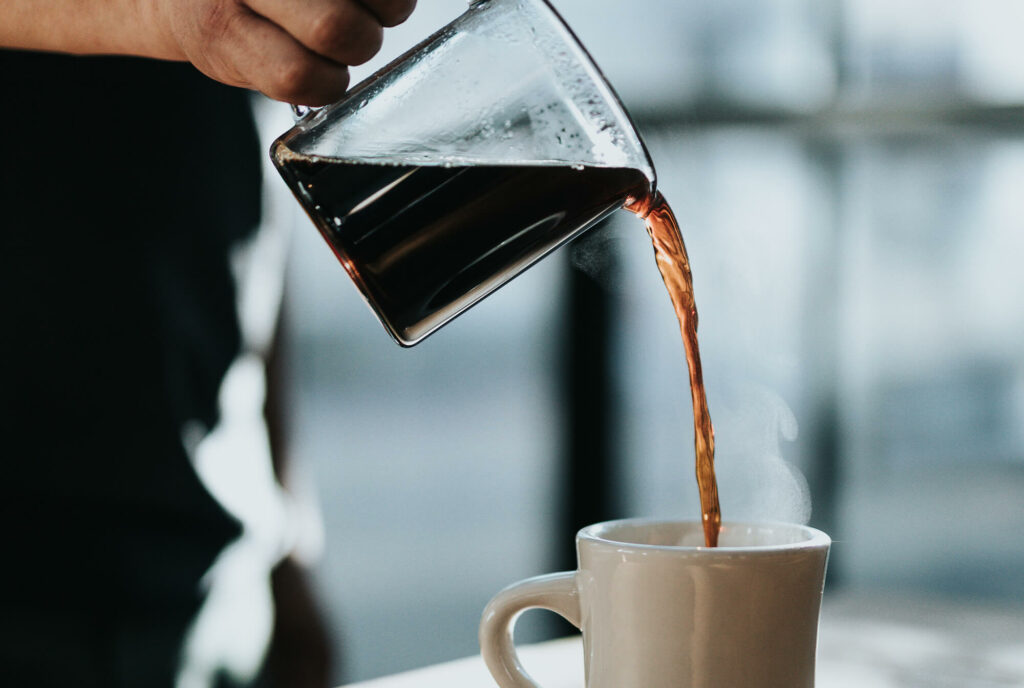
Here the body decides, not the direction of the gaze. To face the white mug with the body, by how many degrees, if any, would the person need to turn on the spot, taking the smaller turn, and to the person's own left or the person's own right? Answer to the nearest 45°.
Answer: approximately 45° to the person's own right

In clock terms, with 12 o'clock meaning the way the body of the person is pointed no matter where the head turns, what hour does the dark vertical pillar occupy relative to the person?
The dark vertical pillar is roughly at 10 o'clock from the person.

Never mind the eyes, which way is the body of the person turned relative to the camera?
to the viewer's right
